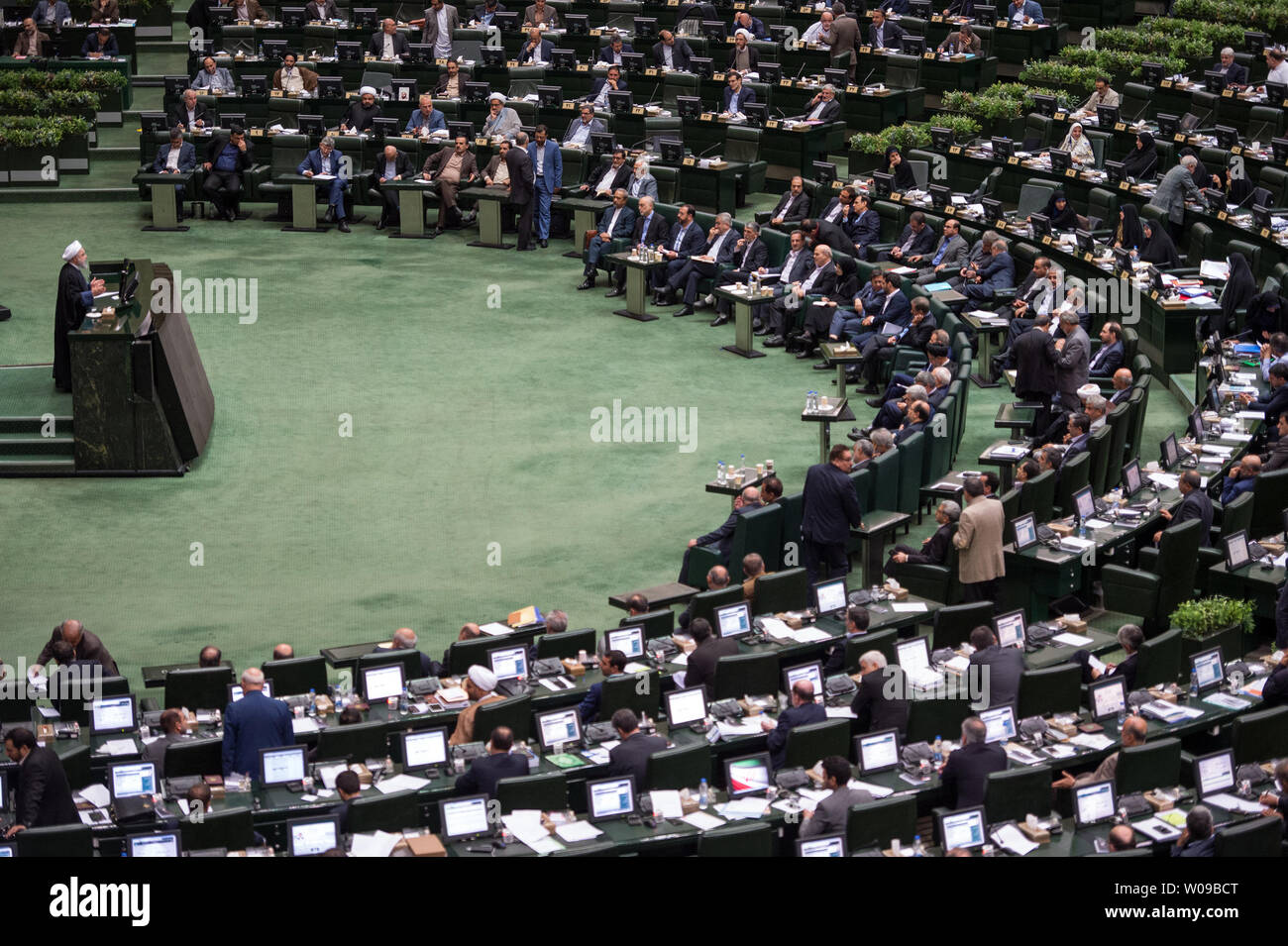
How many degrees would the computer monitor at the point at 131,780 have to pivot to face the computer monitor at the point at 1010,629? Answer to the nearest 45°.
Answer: approximately 90° to its left

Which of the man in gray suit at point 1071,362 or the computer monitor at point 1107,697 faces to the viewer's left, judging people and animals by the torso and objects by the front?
the man in gray suit

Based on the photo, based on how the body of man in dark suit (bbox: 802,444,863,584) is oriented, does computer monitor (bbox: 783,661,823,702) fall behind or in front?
behind

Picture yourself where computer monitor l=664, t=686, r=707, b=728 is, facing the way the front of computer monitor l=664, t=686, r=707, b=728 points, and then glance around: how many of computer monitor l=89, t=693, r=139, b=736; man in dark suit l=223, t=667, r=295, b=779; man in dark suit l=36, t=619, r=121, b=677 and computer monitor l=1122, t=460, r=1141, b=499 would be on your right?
3

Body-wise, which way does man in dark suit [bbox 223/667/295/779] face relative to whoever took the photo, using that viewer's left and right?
facing away from the viewer

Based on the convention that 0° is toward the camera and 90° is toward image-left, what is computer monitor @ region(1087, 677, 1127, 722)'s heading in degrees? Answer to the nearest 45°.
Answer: approximately 315°

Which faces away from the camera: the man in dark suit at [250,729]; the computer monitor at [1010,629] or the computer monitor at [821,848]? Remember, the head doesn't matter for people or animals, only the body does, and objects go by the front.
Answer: the man in dark suit

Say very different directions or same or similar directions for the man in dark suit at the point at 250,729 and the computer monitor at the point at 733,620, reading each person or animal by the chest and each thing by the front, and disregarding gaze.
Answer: very different directions

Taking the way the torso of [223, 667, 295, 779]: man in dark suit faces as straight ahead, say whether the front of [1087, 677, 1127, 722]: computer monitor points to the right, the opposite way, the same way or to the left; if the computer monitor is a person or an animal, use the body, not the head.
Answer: the opposite way

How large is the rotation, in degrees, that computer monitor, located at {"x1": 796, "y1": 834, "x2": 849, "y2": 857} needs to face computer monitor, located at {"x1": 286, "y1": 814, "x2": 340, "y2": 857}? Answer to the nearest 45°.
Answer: approximately 90° to its right

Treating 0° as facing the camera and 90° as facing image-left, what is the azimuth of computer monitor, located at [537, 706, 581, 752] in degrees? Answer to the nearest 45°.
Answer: approximately 0°

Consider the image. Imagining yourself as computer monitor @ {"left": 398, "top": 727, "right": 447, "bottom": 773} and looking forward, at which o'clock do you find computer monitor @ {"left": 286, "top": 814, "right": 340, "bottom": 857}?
computer monitor @ {"left": 286, "top": 814, "right": 340, "bottom": 857} is roughly at 1 o'clock from computer monitor @ {"left": 398, "top": 727, "right": 447, "bottom": 773}.

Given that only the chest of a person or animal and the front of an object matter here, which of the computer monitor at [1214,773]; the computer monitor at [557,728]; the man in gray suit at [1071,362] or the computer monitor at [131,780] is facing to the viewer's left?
the man in gray suit

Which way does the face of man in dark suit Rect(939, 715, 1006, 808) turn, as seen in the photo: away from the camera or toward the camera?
away from the camera

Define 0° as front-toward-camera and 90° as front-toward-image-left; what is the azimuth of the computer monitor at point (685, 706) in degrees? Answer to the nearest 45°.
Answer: approximately 0°

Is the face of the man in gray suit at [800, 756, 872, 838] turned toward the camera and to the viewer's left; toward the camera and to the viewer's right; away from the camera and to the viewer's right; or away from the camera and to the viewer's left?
away from the camera and to the viewer's left
